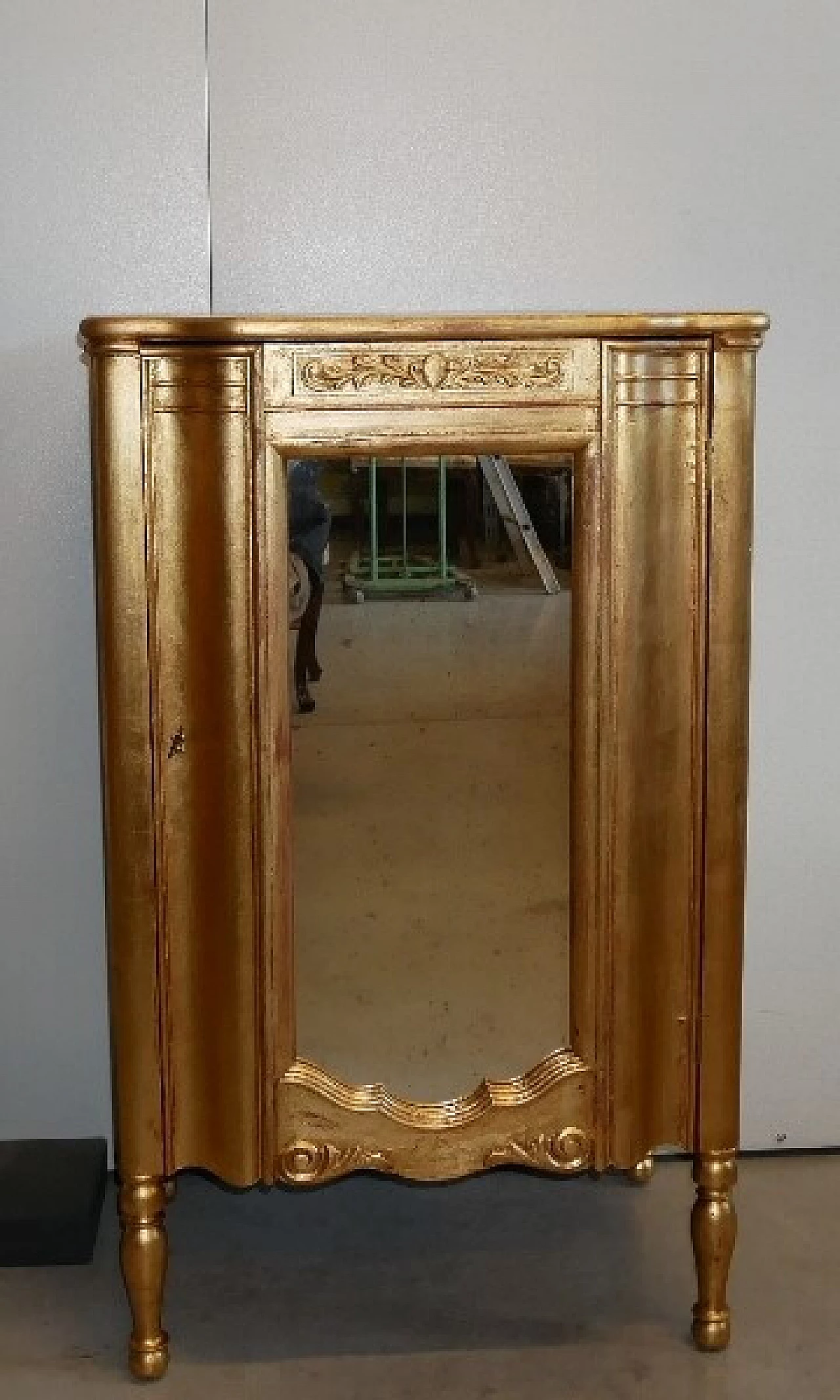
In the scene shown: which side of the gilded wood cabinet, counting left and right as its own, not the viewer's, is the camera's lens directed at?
front
